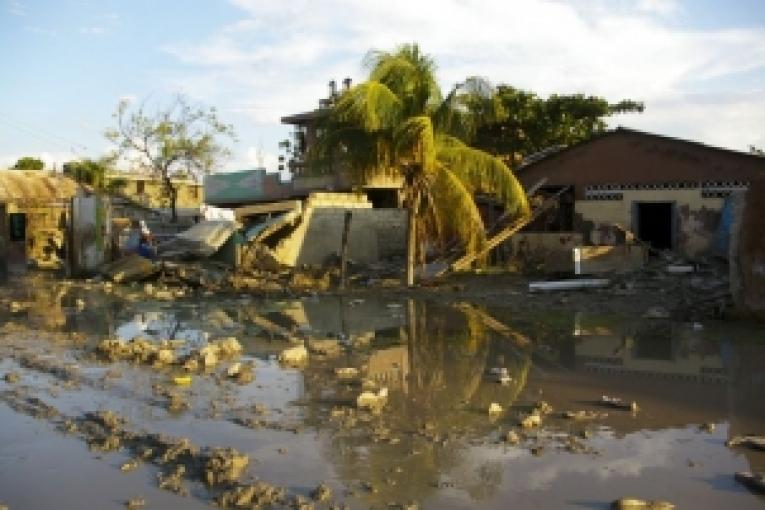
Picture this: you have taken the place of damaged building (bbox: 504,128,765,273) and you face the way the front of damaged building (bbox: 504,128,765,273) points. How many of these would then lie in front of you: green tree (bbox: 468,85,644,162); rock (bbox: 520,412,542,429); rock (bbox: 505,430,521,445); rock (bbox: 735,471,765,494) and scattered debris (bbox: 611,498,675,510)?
4

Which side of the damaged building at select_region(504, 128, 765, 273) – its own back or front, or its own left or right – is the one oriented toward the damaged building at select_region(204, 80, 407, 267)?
right

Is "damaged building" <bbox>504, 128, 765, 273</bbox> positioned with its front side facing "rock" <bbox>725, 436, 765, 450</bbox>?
yes

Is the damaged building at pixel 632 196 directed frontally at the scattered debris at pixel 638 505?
yes

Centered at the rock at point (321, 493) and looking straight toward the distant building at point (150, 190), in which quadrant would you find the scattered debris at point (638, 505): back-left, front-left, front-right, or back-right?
back-right

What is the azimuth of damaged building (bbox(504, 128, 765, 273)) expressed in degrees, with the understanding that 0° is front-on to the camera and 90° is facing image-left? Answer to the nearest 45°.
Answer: approximately 0°

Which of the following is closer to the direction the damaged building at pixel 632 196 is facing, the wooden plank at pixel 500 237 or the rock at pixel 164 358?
the rock

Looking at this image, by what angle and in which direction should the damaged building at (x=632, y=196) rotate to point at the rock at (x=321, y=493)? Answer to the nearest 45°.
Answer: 0° — it already faces it

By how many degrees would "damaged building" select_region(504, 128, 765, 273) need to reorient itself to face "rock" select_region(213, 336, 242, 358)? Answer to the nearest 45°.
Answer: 0° — it already faces it
